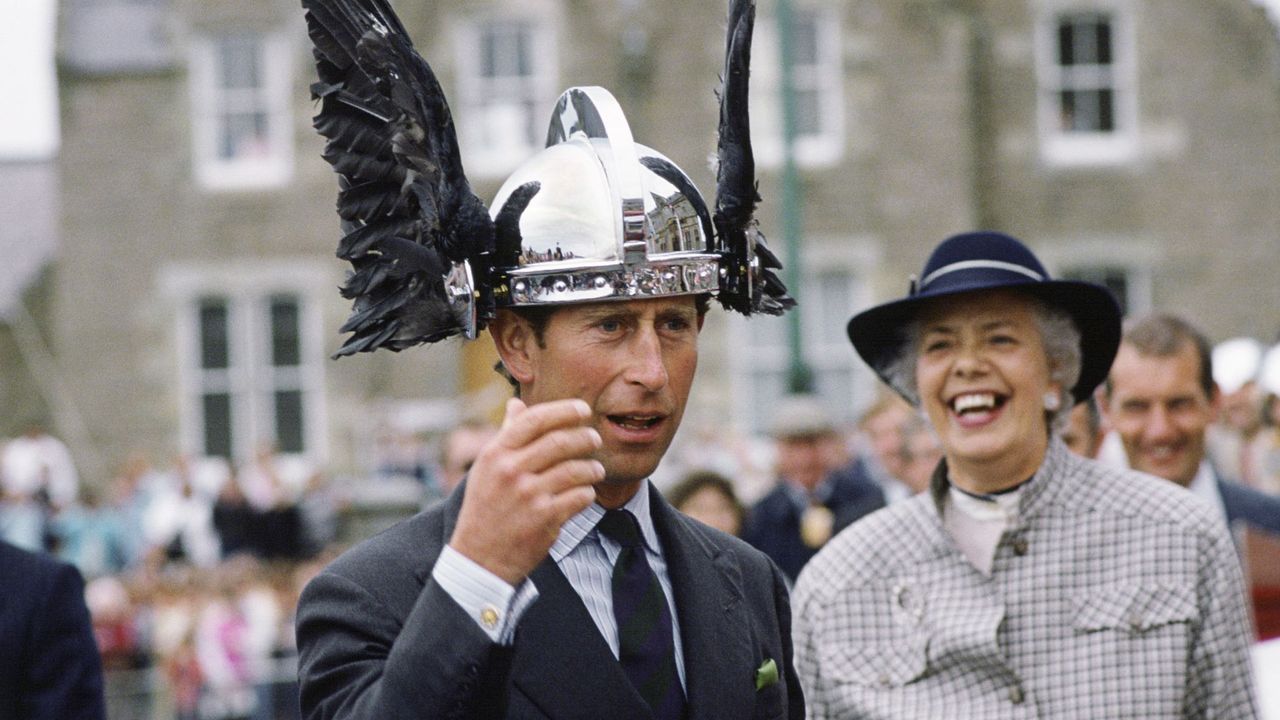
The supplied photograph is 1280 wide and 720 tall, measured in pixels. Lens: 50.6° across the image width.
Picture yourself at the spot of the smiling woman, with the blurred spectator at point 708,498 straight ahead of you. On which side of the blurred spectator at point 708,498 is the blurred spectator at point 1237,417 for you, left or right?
right

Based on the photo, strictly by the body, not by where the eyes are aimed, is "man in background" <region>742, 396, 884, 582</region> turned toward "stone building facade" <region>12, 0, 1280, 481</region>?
no

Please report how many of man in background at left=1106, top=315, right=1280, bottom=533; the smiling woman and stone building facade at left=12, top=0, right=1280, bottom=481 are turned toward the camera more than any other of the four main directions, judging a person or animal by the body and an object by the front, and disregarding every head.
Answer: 3

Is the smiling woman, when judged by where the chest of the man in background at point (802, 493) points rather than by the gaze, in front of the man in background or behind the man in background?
in front

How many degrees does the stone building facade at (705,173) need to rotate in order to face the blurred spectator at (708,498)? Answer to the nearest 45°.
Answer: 0° — it already faces them

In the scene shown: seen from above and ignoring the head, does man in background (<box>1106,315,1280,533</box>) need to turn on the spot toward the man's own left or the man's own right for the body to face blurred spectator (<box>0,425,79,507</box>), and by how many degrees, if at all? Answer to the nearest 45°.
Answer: approximately 135° to the man's own right

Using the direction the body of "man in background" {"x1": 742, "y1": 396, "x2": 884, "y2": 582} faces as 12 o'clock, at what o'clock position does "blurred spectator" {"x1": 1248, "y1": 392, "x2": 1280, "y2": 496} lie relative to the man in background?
The blurred spectator is roughly at 9 o'clock from the man in background.

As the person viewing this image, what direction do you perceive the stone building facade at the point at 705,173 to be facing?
facing the viewer

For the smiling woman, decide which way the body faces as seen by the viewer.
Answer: toward the camera

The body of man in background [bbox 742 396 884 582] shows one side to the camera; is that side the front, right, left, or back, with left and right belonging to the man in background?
front

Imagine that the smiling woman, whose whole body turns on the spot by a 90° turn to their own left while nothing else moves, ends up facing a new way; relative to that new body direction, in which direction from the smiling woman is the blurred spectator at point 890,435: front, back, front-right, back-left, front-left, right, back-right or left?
left

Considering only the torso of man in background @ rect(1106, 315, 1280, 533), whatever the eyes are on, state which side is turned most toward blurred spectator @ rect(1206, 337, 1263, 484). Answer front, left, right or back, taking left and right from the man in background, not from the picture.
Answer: back

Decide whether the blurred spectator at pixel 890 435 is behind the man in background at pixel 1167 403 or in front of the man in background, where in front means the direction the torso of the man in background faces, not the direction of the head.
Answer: behind

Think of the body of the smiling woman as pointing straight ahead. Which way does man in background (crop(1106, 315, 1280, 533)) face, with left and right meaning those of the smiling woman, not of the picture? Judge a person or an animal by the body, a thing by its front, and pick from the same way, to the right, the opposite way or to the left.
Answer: the same way

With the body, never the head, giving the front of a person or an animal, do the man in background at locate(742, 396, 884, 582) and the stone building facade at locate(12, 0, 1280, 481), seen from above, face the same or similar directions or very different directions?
same or similar directions

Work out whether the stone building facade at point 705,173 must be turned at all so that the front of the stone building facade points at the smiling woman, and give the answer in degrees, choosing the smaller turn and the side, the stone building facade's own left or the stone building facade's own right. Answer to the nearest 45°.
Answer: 0° — it already faces them

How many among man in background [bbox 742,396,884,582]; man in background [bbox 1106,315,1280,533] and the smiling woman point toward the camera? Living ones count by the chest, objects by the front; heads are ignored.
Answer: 3

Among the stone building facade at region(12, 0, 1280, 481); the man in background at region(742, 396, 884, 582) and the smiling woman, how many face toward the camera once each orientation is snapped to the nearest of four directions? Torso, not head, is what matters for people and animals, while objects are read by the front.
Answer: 3

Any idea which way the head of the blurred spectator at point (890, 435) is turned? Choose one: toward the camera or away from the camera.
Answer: toward the camera
